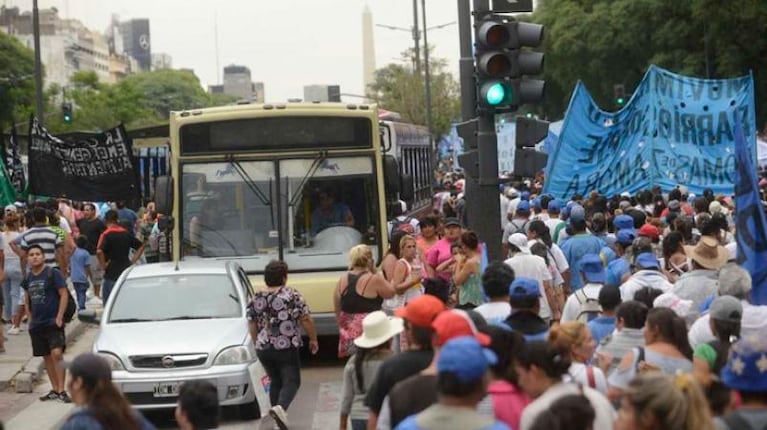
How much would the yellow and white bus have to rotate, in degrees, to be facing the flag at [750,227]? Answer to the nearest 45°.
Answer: approximately 45° to its left

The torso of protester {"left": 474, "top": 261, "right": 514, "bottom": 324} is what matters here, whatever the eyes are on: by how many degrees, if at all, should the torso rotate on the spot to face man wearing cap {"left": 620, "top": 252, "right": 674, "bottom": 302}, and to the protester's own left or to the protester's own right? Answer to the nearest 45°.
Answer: approximately 45° to the protester's own right

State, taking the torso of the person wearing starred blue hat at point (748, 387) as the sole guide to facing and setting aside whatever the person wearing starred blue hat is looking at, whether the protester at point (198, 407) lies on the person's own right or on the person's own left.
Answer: on the person's own left

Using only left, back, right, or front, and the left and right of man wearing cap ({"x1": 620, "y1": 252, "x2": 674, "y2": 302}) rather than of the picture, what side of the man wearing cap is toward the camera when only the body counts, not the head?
back

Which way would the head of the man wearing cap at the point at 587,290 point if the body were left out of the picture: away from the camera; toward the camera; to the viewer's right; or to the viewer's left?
away from the camera

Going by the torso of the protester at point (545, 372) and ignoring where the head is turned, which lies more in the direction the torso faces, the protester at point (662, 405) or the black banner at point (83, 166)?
the black banner

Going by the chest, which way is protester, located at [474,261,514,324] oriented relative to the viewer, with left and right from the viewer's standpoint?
facing away from the viewer
